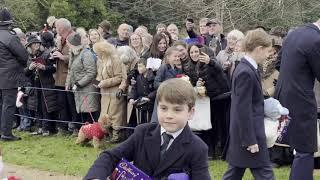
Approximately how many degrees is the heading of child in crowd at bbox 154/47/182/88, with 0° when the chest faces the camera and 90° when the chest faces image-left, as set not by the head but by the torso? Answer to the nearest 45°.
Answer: approximately 315°

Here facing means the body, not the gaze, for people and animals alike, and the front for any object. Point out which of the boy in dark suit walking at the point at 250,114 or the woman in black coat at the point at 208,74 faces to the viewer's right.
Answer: the boy in dark suit walking

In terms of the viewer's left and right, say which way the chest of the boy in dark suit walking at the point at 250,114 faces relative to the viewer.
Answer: facing to the right of the viewer

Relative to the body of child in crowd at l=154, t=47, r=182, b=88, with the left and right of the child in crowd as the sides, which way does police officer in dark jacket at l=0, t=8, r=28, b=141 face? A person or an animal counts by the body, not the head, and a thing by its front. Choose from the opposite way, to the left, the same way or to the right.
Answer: to the left

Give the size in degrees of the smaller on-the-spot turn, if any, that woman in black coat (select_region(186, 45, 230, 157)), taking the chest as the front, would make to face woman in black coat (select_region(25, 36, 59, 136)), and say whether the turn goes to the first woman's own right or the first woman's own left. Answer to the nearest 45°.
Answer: approximately 90° to the first woman's own right
